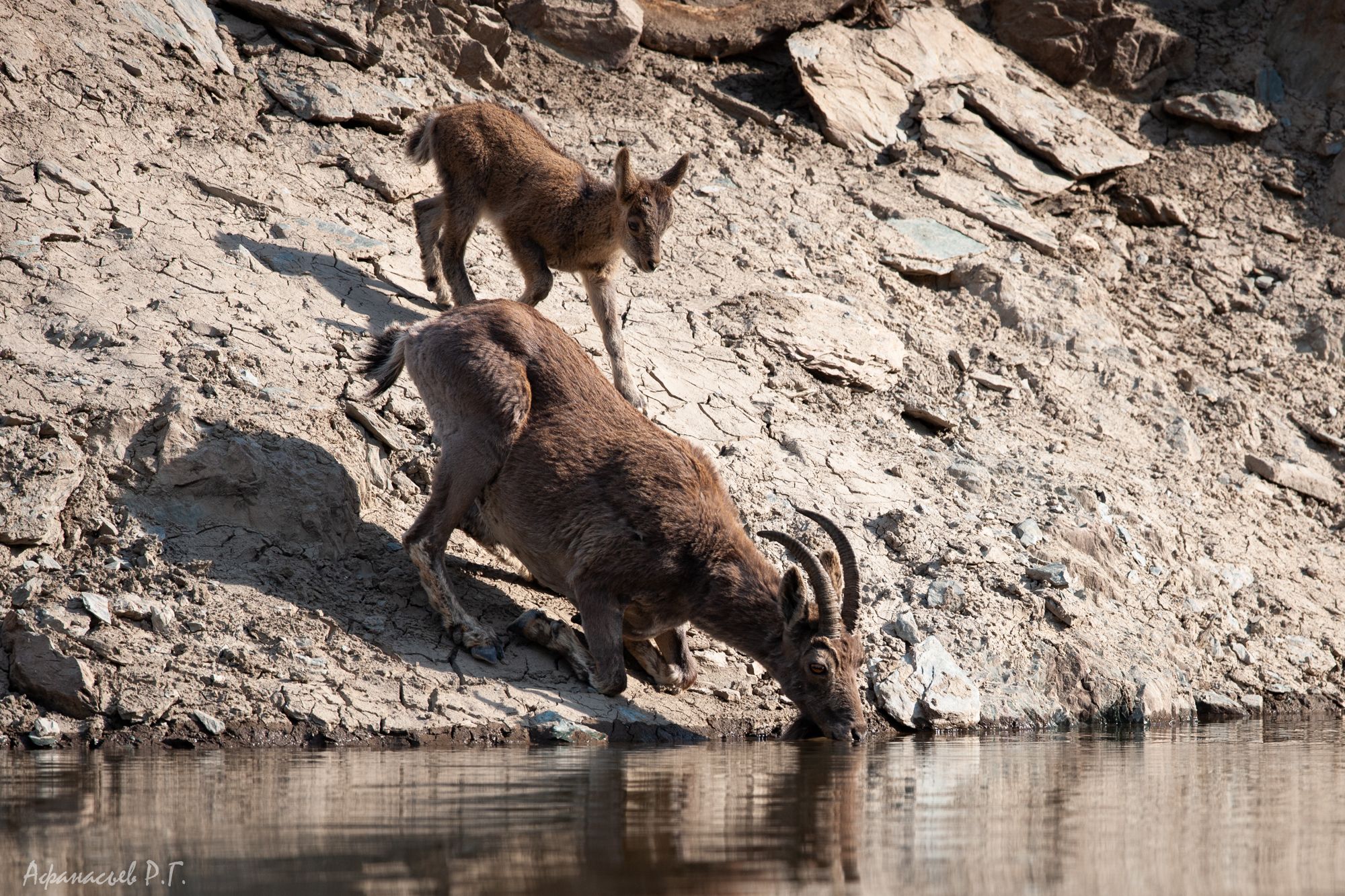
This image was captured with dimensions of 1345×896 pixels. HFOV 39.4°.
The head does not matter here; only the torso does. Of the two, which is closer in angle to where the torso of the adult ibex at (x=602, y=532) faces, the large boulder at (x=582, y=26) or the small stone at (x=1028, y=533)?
the small stone

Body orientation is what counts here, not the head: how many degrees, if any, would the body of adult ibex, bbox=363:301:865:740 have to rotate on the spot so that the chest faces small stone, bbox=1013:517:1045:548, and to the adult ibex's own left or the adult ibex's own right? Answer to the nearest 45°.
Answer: approximately 45° to the adult ibex's own left

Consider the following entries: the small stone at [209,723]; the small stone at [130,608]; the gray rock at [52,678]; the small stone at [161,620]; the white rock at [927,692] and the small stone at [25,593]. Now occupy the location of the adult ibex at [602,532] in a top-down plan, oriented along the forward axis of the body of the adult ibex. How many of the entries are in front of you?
1

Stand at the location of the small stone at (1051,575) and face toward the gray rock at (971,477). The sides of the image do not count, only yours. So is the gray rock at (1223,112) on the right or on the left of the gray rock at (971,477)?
right

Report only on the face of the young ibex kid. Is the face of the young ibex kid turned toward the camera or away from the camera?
toward the camera

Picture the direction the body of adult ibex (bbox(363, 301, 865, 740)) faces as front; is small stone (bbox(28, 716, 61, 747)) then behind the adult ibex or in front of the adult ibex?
behind

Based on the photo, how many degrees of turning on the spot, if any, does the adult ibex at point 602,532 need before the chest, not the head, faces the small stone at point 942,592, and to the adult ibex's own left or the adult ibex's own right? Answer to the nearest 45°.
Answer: approximately 45° to the adult ibex's own left

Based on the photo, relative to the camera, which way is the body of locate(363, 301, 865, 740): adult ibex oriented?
to the viewer's right

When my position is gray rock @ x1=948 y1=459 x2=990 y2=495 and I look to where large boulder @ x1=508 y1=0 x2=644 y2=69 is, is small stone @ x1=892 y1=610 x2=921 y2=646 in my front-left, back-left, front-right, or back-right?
back-left

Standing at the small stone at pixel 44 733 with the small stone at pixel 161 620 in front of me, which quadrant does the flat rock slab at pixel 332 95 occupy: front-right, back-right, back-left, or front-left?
front-left

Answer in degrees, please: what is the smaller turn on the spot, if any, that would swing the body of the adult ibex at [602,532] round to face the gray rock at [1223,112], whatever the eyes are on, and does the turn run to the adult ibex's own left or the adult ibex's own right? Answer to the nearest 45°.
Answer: approximately 45° to the adult ibex's own left

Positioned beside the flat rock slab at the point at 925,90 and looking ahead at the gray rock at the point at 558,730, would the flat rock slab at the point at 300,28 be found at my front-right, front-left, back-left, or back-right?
front-right
